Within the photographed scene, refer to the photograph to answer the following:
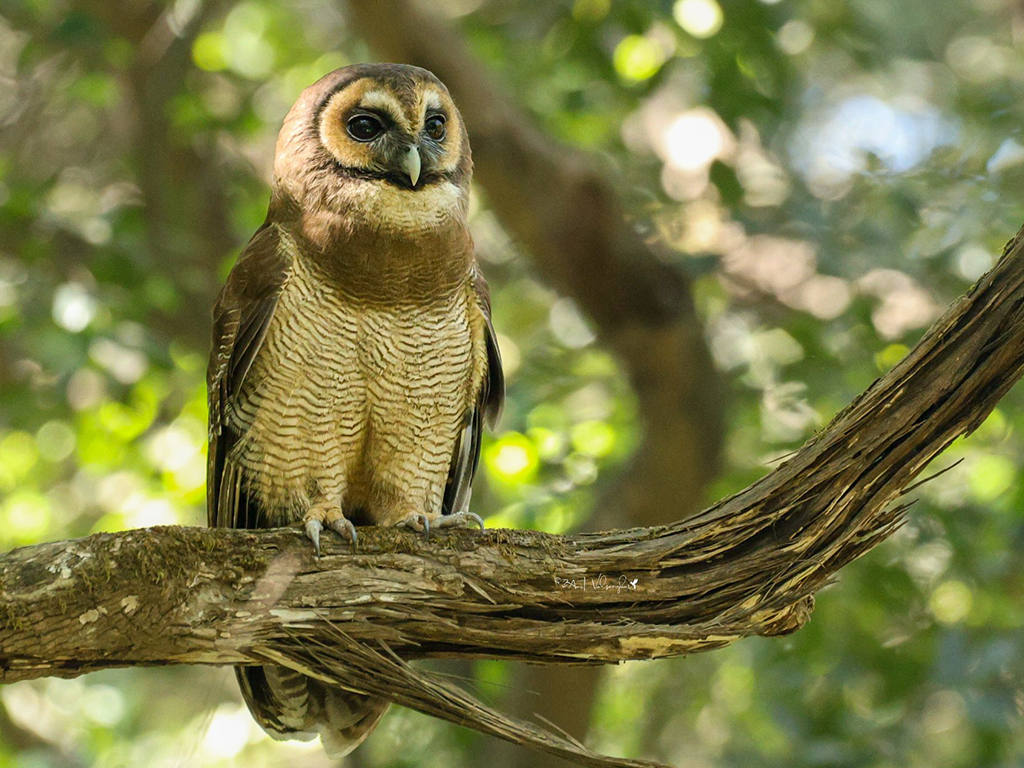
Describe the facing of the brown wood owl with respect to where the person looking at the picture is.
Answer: facing the viewer and to the right of the viewer
